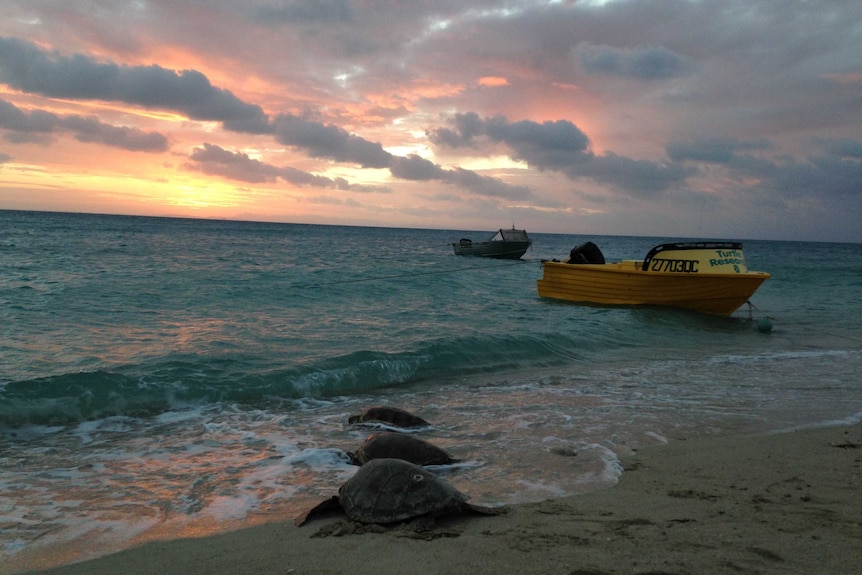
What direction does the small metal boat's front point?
to the viewer's right

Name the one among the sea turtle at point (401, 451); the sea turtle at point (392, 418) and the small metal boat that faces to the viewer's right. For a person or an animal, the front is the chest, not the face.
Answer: the small metal boat

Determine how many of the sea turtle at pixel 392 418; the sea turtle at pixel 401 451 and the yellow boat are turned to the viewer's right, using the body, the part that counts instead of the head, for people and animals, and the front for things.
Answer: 1

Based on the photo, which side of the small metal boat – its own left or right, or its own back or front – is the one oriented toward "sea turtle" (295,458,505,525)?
right

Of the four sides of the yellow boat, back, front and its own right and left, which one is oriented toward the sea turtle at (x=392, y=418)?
right

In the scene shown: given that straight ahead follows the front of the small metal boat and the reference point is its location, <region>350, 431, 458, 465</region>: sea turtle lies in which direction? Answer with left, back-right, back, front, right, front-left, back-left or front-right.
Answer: right

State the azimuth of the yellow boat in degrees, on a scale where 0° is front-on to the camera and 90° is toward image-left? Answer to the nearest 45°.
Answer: approximately 270°
